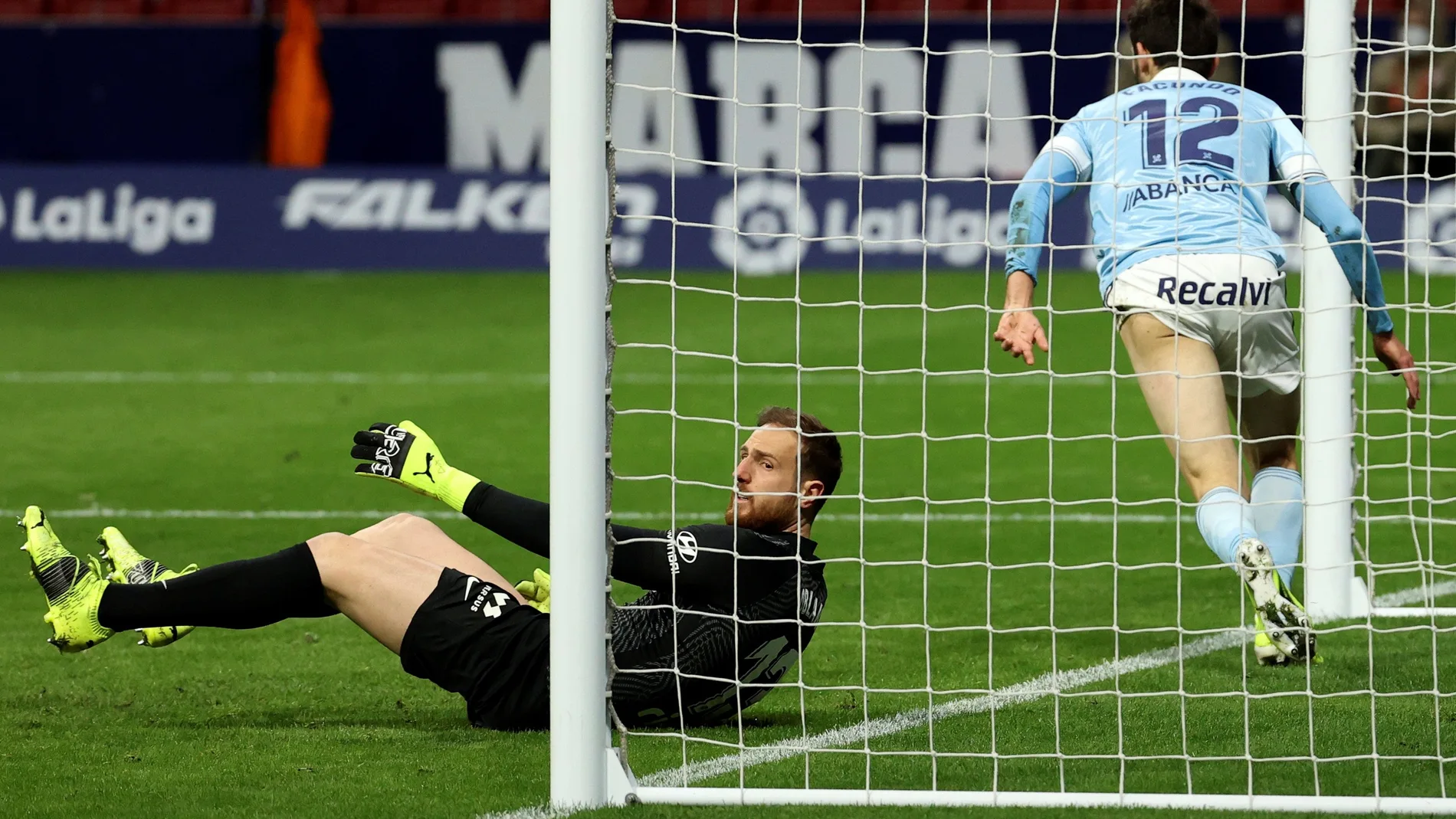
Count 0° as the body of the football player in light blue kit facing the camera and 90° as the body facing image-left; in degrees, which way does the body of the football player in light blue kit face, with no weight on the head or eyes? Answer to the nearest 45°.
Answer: approximately 180°

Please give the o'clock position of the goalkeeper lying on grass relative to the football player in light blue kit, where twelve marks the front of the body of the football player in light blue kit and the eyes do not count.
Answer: The goalkeeper lying on grass is roughly at 8 o'clock from the football player in light blue kit.
